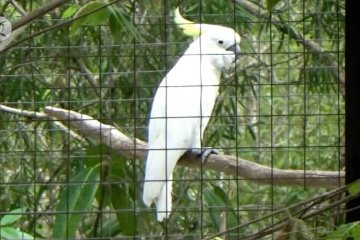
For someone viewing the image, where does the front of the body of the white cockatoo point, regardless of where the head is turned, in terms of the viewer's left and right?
facing to the right of the viewer
